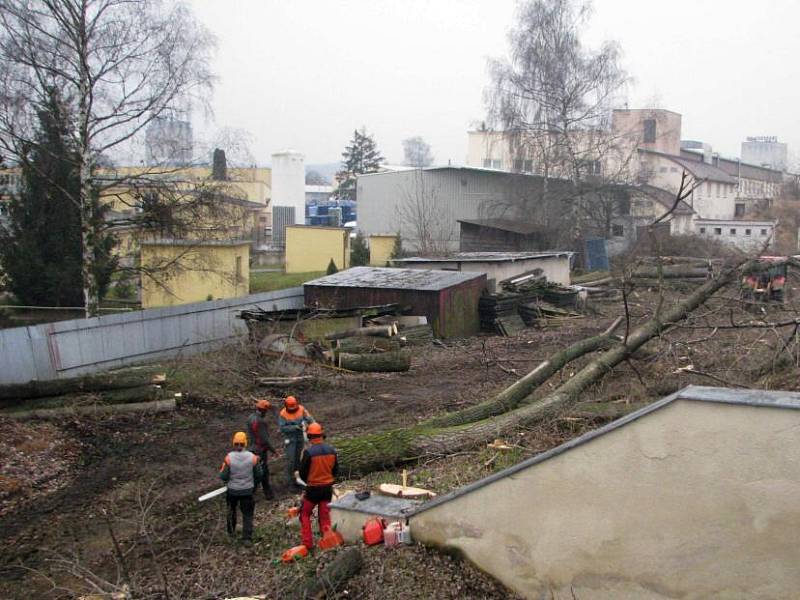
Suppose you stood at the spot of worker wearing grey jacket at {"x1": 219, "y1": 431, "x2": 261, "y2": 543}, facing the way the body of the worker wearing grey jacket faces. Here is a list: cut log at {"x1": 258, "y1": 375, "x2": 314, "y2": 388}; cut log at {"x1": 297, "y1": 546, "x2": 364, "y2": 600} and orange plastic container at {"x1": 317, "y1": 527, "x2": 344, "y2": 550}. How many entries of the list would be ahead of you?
1

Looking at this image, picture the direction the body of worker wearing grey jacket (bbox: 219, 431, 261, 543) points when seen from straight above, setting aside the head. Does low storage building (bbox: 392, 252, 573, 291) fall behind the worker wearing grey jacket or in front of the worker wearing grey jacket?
in front

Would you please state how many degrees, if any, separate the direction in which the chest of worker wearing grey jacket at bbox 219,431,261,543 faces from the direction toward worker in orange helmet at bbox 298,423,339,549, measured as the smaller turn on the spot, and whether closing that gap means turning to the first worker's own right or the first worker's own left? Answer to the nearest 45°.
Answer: approximately 135° to the first worker's own right

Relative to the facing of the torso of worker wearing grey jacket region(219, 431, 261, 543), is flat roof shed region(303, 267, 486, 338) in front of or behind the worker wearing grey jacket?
in front

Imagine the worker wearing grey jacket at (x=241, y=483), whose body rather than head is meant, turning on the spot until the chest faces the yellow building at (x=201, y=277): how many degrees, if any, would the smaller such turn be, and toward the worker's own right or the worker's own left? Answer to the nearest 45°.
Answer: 0° — they already face it

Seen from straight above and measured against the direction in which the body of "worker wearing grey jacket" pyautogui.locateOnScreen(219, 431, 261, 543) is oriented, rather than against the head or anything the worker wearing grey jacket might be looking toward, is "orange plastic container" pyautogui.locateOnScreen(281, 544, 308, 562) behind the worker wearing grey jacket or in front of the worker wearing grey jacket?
behind

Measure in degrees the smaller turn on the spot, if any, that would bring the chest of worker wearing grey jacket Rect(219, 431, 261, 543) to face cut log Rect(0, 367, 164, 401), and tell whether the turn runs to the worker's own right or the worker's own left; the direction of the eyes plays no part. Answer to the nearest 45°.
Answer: approximately 45° to the worker's own left

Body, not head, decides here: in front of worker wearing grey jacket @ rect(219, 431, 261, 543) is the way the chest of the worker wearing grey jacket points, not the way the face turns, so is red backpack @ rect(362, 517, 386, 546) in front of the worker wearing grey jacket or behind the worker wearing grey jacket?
behind

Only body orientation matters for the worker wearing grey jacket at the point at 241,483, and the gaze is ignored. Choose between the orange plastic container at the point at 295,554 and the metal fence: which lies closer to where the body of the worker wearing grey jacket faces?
the metal fence

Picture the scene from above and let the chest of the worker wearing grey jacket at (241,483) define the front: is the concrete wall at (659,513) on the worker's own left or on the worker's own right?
on the worker's own right

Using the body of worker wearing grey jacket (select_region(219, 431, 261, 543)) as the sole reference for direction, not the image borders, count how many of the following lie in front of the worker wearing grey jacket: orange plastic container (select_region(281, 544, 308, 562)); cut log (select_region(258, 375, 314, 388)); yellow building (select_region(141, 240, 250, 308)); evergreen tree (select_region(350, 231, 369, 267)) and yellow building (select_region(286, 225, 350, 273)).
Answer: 4

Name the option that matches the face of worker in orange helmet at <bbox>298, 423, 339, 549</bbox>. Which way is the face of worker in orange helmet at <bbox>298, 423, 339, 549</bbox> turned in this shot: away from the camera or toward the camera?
away from the camera

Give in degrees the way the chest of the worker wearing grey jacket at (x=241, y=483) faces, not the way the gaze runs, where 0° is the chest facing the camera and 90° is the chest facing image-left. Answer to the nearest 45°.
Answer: approximately 180°

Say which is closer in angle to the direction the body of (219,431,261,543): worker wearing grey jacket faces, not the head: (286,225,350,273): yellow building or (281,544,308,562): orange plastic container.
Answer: the yellow building

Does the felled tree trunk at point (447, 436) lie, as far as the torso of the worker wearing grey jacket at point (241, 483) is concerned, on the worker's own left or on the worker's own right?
on the worker's own right
